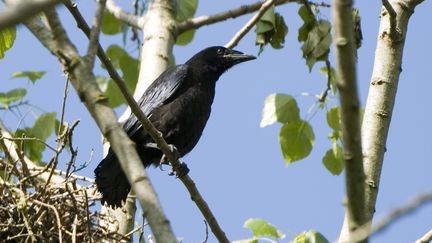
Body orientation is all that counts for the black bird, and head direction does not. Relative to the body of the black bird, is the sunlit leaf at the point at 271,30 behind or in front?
in front

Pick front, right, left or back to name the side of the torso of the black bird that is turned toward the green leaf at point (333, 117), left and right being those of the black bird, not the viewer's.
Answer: front

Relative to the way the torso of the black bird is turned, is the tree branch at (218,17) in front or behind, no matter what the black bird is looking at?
in front

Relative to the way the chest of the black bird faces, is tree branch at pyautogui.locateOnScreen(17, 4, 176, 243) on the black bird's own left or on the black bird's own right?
on the black bird's own right

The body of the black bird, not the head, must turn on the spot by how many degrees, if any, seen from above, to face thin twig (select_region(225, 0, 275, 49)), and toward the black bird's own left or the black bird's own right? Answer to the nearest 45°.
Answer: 0° — it already faces it

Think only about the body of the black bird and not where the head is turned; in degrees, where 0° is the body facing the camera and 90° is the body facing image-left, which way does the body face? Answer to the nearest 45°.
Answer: approximately 270°
